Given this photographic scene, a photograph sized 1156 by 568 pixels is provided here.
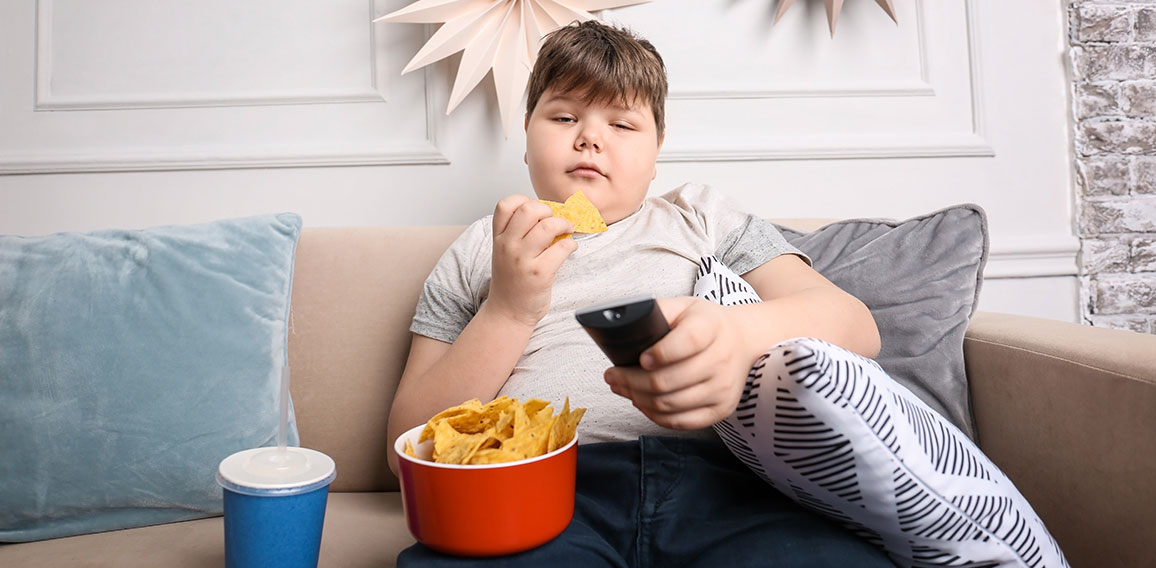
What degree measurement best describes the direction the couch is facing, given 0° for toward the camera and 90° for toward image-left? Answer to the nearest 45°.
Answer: approximately 0°

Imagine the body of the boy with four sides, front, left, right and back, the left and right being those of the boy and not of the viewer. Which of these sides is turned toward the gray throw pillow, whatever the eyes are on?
left

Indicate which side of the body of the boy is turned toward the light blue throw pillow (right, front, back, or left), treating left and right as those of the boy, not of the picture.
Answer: right

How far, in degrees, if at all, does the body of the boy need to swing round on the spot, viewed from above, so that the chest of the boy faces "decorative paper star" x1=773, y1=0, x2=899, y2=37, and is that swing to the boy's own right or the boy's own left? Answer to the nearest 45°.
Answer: approximately 135° to the boy's own left

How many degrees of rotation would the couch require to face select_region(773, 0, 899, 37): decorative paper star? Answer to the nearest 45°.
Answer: approximately 135° to its left
